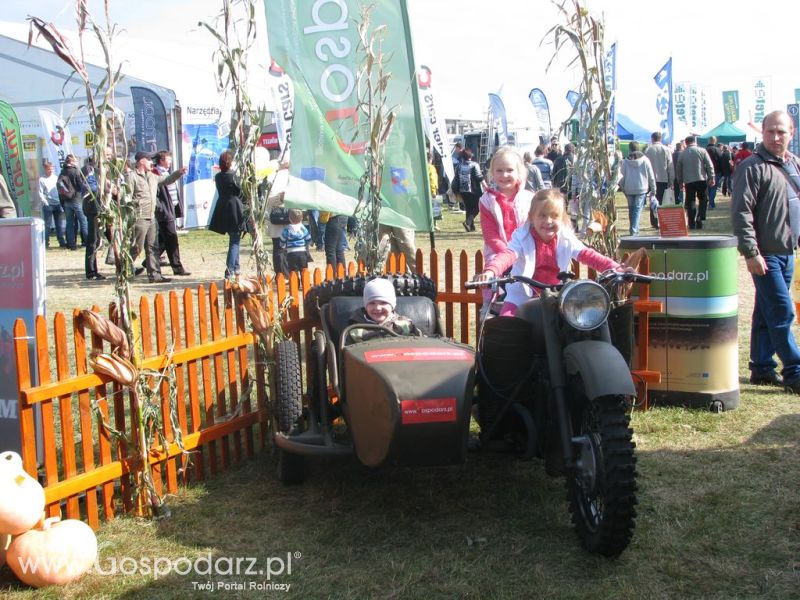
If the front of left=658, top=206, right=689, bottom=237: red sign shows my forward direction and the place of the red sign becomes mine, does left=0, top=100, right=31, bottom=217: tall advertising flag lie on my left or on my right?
on my right

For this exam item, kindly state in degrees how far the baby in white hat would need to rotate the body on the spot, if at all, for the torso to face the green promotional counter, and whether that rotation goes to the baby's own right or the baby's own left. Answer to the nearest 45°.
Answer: approximately 135° to the baby's own left

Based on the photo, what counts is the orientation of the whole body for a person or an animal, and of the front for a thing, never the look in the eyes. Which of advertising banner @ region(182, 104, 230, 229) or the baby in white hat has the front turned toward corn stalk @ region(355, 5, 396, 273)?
the advertising banner

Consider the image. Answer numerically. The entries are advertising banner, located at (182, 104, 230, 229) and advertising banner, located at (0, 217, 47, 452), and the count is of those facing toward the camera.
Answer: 2

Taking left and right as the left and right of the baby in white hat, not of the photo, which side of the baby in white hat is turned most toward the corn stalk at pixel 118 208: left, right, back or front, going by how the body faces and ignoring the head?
right

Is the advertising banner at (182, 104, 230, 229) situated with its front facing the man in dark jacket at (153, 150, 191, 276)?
yes

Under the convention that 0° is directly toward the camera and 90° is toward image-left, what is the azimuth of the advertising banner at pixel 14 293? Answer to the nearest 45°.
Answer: approximately 0°

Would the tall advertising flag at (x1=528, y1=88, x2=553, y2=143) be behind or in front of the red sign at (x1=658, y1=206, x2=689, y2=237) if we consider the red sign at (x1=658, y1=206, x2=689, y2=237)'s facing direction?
behind

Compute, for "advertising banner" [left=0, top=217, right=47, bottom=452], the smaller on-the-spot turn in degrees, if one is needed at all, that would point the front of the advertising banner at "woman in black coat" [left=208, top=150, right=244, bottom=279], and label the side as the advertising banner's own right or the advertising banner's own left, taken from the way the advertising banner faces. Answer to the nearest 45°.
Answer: approximately 180°

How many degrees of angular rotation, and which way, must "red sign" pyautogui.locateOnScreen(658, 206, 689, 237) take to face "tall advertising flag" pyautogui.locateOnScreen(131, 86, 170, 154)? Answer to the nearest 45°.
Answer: approximately 135° to its right

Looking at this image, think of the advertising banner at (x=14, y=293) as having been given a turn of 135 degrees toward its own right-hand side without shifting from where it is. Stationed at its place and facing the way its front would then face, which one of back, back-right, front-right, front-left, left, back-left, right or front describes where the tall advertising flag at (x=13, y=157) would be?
front-right

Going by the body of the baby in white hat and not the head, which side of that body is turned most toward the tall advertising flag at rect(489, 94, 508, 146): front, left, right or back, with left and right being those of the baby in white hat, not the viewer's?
back

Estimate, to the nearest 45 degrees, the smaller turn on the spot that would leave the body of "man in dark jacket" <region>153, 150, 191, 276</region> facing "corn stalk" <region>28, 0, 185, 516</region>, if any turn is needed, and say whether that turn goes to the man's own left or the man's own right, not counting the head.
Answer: approximately 45° to the man's own right
